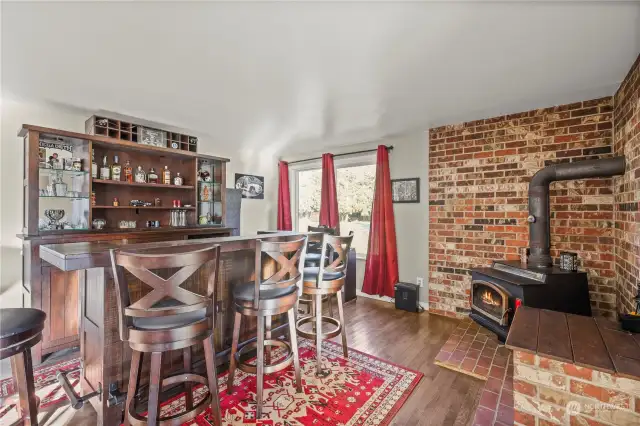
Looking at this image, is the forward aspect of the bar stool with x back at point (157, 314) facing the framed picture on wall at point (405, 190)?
no

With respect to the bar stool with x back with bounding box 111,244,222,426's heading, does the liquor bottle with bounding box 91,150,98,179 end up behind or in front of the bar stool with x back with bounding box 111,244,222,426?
in front

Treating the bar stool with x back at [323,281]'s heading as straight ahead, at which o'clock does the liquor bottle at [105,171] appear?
The liquor bottle is roughly at 11 o'clock from the bar stool with x back.

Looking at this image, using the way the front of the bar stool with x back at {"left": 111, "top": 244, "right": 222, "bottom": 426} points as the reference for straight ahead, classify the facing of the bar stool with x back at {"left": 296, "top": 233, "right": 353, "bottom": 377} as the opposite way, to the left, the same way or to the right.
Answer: the same way

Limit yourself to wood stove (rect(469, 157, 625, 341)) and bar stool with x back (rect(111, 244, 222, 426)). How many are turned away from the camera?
1

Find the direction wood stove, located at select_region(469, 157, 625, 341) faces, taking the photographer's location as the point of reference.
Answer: facing the viewer and to the left of the viewer

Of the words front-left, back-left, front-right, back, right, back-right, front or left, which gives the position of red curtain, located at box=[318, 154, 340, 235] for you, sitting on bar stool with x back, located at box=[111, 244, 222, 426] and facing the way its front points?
front-right

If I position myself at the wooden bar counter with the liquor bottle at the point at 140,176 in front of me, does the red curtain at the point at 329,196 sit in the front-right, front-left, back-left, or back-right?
front-right

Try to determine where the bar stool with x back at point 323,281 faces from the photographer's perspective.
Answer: facing away from the viewer and to the left of the viewer

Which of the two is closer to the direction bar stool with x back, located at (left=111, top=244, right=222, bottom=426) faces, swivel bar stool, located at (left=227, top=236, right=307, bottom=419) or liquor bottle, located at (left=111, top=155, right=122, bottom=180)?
the liquor bottle

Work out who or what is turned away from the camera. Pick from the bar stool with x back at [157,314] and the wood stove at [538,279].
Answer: the bar stool with x back

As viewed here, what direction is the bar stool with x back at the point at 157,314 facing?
away from the camera

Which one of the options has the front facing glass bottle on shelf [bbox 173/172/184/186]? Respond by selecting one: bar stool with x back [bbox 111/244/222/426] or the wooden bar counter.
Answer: the bar stool with x back

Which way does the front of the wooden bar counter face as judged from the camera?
facing the viewer and to the right of the viewer

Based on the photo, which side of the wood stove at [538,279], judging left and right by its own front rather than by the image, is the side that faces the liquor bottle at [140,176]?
front
